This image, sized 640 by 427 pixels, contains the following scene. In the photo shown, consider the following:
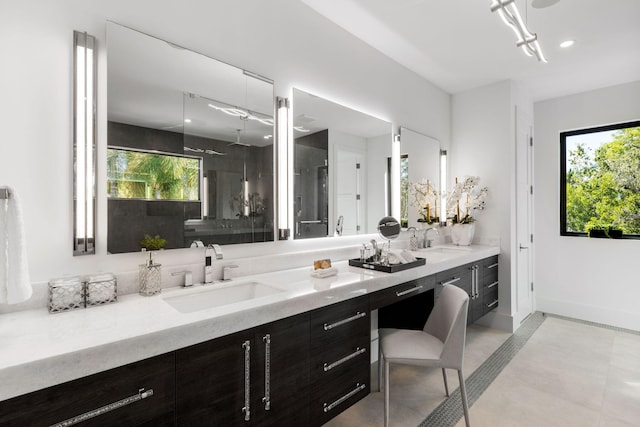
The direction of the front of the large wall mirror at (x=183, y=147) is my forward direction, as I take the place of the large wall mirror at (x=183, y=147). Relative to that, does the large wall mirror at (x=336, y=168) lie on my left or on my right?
on my left

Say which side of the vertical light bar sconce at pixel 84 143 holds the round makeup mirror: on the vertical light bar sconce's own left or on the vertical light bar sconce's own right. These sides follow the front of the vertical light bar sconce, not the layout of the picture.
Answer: on the vertical light bar sconce's own left

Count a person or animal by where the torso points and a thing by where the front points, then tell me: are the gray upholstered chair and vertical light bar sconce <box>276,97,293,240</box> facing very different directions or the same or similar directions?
very different directions

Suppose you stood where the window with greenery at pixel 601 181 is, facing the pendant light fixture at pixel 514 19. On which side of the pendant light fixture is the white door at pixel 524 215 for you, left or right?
right

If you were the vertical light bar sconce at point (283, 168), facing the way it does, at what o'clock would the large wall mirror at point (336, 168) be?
The large wall mirror is roughly at 9 o'clock from the vertical light bar sconce.

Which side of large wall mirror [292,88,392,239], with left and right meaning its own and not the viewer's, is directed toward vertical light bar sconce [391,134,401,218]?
left

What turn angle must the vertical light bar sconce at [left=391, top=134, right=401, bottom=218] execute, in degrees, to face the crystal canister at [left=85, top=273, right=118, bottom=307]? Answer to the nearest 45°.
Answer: approximately 90° to its right

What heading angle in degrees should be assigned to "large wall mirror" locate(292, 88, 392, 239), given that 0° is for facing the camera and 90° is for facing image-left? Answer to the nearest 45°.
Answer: approximately 315°
